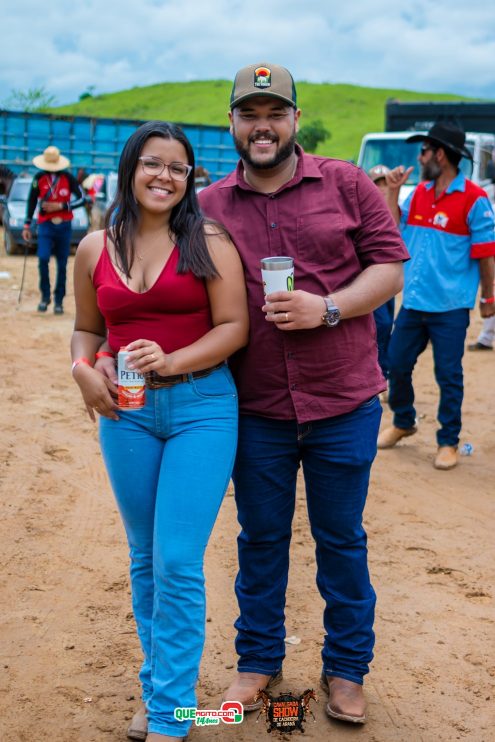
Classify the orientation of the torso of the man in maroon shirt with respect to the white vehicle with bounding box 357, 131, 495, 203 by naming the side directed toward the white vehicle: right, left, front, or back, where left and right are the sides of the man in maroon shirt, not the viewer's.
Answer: back

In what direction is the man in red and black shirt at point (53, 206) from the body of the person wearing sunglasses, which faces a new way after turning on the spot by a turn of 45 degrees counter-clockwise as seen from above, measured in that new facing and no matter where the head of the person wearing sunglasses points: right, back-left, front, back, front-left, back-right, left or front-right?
back-right

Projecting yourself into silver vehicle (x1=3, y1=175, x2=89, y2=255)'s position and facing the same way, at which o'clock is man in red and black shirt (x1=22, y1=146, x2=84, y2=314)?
The man in red and black shirt is roughly at 12 o'clock from the silver vehicle.

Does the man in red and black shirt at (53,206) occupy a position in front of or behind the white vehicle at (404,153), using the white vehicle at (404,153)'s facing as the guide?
in front

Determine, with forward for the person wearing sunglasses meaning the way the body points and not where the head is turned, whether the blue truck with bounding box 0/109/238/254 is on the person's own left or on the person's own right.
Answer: on the person's own right

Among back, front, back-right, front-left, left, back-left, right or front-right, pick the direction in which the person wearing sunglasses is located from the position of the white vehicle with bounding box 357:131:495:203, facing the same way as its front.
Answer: front-left

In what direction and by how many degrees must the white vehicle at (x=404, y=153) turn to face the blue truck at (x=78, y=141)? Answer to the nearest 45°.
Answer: approximately 90° to its right

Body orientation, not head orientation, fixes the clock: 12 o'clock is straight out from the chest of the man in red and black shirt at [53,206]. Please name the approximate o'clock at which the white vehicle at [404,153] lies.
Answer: The white vehicle is roughly at 8 o'clock from the man in red and black shirt.

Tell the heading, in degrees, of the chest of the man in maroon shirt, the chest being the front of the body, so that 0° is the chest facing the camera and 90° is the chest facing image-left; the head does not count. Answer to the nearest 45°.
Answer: approximately 0°

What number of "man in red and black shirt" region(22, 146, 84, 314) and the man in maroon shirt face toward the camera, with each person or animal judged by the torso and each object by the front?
2

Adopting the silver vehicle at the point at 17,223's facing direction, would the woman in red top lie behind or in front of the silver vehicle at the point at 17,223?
in front
